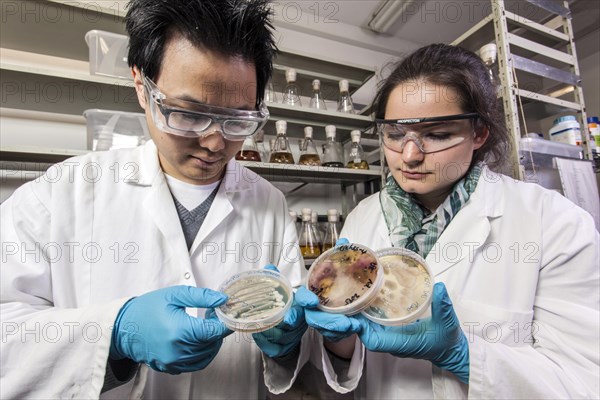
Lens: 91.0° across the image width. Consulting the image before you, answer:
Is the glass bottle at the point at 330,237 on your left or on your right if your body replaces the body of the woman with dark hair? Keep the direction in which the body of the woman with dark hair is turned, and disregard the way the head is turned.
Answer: on your right

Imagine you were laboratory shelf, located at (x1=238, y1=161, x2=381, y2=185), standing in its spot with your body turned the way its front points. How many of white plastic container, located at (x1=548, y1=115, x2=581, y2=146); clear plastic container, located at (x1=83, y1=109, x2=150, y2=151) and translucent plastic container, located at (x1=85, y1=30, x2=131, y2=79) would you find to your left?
1

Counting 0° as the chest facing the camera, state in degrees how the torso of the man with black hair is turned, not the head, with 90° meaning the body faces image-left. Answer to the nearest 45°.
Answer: approximately 315°

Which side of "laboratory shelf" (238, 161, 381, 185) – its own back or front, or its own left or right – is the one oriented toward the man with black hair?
front

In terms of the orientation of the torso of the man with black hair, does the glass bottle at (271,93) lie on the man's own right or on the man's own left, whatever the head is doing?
on the man's own left

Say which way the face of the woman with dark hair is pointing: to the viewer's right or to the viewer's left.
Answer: to the viewer's left

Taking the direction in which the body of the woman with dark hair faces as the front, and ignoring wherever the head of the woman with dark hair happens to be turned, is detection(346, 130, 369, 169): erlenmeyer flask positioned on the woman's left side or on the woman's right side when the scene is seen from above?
on the woman's right side

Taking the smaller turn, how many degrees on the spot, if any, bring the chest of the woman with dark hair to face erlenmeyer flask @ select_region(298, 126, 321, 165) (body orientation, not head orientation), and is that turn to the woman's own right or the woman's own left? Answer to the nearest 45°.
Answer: approximately 90° to the woman's own right

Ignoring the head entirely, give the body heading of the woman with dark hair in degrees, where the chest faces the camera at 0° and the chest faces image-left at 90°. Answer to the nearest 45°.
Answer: approximately 45°
